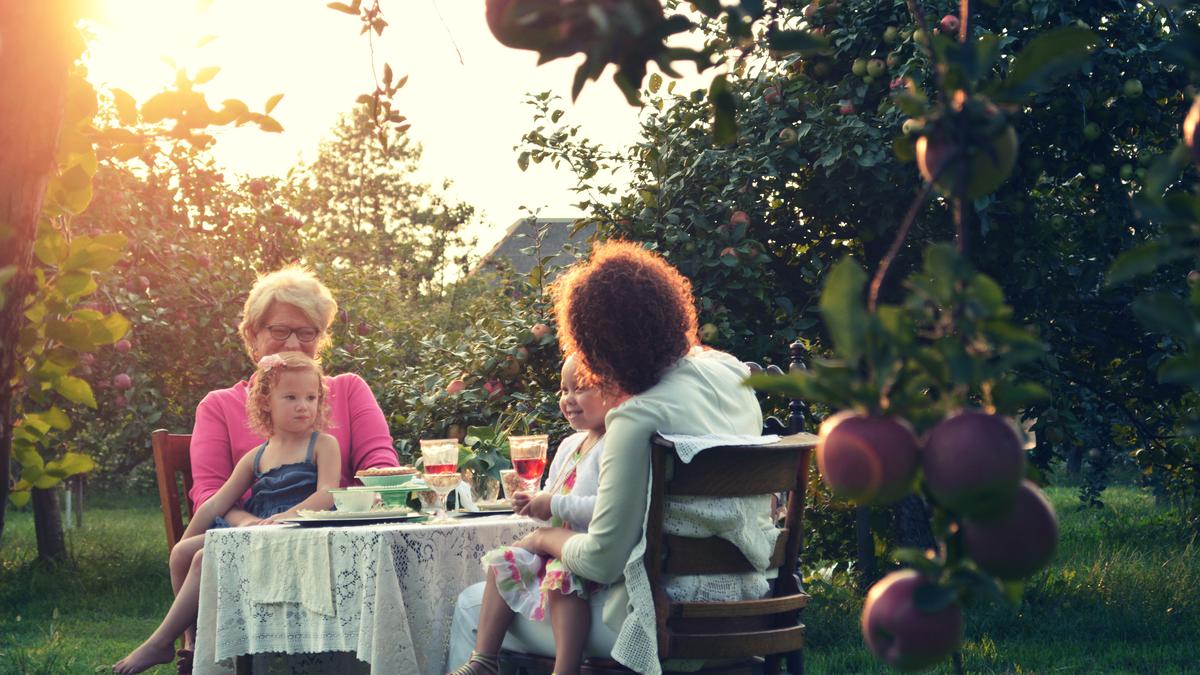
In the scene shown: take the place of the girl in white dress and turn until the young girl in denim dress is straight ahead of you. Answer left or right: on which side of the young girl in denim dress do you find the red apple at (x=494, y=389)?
right

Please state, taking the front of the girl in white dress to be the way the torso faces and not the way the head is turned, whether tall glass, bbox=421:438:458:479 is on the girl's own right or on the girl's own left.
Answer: on the girl's own right

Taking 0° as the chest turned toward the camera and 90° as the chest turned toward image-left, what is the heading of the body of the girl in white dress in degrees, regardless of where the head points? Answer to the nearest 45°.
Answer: approximately 45°

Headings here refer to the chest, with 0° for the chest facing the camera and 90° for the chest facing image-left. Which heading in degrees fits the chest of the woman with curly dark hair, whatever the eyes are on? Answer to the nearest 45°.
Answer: approximately 135°

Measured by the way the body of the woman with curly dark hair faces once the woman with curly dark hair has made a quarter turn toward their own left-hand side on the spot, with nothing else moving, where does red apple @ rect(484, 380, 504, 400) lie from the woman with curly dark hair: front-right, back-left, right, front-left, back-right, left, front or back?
back-right

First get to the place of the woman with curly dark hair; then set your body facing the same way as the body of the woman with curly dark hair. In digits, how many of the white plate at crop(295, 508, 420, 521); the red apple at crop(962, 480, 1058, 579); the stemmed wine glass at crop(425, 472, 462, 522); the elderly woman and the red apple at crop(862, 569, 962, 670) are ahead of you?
3

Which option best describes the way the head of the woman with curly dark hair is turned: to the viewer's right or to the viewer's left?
to the viewer's left

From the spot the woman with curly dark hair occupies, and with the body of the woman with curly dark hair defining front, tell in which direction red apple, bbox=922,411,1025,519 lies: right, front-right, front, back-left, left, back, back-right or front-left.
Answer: back-left
